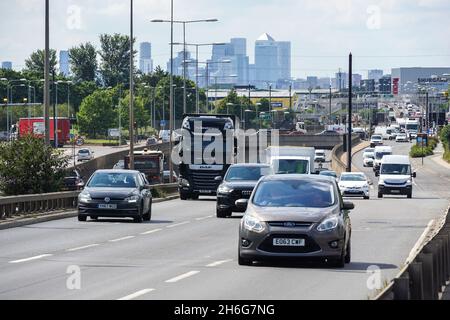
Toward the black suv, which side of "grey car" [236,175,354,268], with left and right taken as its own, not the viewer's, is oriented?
back

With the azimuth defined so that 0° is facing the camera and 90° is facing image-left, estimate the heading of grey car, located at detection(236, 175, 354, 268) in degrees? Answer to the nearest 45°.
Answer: approximately 0°

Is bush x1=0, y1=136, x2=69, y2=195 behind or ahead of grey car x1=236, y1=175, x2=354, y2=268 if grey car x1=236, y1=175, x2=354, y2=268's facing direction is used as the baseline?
behind

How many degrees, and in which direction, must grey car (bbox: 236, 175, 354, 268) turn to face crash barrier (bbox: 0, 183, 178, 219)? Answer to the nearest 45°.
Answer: approximately 135° to its right
